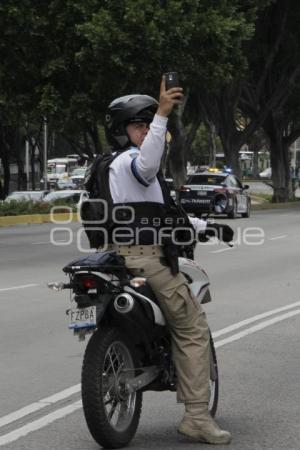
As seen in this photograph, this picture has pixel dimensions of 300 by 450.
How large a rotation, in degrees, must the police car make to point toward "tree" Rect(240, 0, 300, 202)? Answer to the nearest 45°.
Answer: approximately 45° to its left

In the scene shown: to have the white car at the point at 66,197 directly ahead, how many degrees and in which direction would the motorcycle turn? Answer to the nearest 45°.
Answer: approximately 45° to its left

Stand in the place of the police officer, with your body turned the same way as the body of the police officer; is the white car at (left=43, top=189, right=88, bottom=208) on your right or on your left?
on your left

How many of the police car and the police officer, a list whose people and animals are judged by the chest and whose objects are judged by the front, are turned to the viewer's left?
0

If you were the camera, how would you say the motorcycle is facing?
facing away from the viewer and to the right of the viewer

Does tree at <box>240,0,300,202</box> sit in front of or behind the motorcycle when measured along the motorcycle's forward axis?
in front
